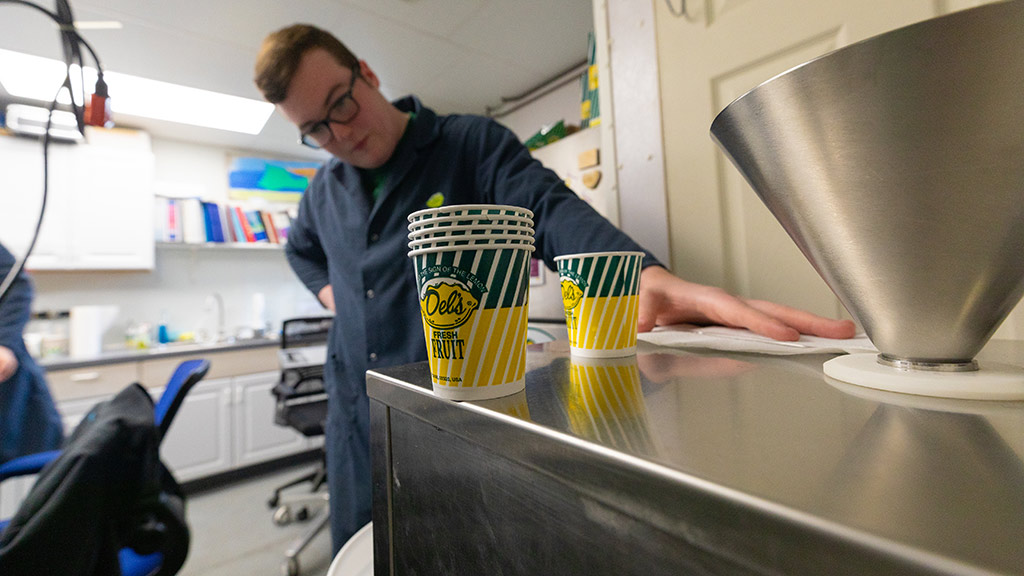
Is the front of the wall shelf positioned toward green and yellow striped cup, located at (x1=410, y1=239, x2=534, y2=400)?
yes

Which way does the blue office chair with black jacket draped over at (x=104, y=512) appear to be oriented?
away from the camera

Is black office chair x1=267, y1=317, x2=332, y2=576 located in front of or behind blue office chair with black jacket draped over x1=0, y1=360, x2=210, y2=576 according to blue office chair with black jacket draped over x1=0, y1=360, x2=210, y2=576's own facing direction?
in front

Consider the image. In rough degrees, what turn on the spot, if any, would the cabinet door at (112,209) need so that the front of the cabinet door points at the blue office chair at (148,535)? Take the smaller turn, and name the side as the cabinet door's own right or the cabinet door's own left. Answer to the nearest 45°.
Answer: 0° — it already faces it

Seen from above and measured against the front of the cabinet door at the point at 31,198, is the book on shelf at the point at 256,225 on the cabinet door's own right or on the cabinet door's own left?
on the cabinet door's own left

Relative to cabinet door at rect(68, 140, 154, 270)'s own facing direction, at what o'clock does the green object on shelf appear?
The green object on shelf is roughly at 11 o'clock from the cabinet door.
